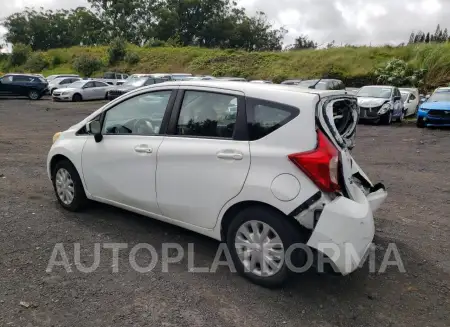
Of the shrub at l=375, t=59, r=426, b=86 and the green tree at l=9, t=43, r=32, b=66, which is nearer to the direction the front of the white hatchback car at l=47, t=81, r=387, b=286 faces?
the green tree

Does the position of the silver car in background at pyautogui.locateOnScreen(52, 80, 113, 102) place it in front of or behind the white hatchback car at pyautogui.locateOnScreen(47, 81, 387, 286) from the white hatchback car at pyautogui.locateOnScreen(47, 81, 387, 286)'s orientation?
in front

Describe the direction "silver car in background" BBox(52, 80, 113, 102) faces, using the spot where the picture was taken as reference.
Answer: facing the viewer and to the left of the viewer

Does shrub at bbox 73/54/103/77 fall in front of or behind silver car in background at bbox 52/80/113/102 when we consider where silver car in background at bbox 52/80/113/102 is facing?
behind

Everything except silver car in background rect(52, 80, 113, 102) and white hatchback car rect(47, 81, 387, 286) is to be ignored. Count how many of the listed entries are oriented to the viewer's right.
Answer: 0

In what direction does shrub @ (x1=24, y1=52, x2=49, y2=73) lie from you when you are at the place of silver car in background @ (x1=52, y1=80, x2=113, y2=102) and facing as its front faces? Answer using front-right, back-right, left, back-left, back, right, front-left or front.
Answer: back-right

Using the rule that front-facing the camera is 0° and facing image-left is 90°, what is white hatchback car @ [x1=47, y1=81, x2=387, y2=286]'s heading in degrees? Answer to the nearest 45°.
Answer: approximately 135°

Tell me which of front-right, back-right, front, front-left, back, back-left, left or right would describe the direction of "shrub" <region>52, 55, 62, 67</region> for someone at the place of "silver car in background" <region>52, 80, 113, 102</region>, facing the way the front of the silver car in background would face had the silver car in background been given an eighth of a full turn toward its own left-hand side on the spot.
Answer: back

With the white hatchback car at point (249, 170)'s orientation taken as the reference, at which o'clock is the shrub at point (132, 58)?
The shrub is roughly at 1 o'clock from the white hatchback car.

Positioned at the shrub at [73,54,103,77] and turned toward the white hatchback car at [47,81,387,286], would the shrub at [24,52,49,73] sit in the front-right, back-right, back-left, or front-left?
back-right

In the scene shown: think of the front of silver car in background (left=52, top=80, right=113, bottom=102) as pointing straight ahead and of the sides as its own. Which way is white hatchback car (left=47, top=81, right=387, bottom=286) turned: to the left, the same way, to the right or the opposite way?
to the right

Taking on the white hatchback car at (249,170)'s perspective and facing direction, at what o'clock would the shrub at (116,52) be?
The shrub is roughly at 1 o'clock from the white hatchback car.

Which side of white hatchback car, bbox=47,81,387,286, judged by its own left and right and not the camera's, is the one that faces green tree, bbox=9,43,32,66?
front

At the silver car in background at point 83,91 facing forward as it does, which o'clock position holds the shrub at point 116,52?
The shrub is roughly at 5 o'clock from the silver car in background.
